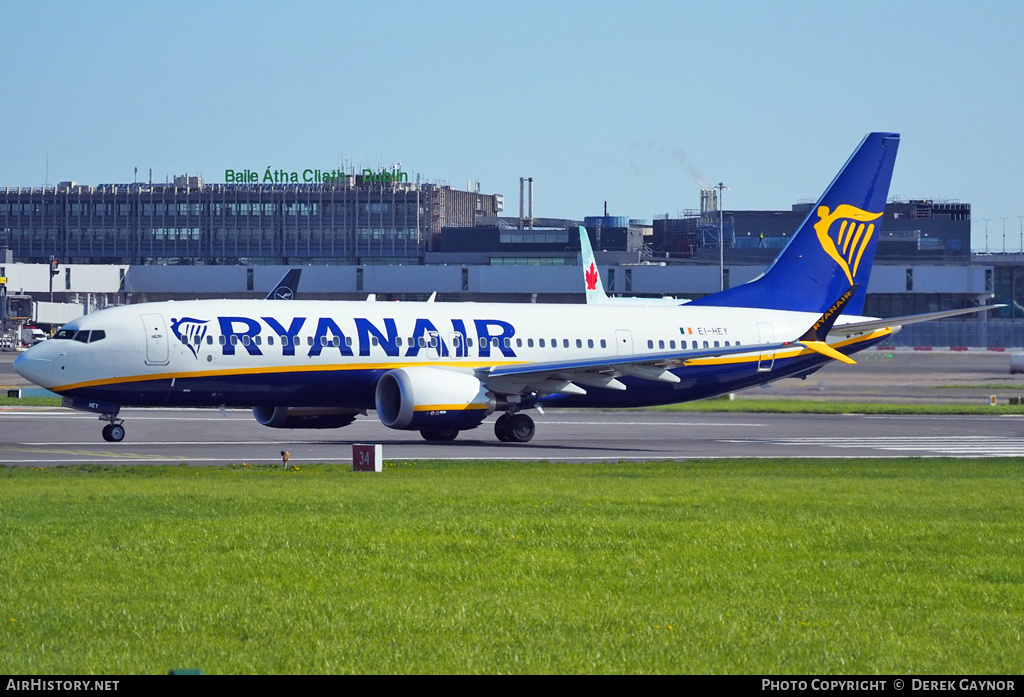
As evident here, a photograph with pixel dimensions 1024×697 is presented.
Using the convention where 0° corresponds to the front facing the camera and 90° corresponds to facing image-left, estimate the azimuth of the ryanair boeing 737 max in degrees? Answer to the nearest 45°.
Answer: approximately 45°
